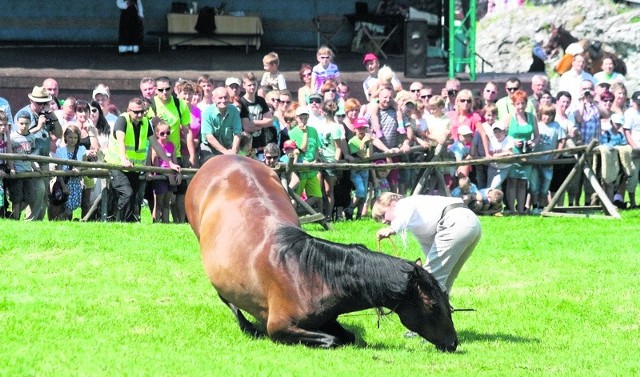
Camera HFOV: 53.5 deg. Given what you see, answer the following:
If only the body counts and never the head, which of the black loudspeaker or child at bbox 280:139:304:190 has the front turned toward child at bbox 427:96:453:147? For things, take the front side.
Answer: the black loudspeaker

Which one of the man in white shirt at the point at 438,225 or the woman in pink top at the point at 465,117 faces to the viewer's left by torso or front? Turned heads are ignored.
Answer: the man in white shirt

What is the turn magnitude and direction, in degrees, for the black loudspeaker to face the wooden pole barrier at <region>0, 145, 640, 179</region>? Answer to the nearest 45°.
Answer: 0° — it already faces it

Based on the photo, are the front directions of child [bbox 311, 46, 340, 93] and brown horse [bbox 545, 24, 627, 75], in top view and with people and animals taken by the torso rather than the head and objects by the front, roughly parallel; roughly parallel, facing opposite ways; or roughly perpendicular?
roughly perpendicular

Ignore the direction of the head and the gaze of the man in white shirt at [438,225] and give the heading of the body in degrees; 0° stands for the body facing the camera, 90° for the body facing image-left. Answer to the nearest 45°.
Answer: approximately 90°

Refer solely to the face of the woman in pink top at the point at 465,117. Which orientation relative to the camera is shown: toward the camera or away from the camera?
toward the camera

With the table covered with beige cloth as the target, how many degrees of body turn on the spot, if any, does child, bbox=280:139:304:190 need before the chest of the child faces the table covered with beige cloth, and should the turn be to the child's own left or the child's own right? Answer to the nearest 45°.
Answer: approximately 180°

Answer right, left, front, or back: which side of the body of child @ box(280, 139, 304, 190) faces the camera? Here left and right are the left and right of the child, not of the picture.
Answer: front

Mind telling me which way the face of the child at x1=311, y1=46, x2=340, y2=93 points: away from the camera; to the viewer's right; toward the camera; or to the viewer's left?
toward the camera

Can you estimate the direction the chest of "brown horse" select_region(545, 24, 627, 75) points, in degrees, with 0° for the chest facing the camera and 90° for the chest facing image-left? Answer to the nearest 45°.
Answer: approximately 90°

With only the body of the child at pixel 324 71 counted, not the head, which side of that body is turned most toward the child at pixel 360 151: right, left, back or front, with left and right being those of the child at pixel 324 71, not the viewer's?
front

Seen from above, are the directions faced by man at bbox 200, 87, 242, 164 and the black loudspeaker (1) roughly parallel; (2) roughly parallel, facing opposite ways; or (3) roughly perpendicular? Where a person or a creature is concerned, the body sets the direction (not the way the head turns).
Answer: roughly parallel

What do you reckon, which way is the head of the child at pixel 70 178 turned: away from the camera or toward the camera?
toward the camera

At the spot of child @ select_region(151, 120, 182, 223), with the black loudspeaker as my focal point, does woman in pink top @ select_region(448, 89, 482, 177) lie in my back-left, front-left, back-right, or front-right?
front-right

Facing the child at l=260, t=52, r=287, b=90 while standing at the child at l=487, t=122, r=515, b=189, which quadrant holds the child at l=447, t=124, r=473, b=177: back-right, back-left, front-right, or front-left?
front-left

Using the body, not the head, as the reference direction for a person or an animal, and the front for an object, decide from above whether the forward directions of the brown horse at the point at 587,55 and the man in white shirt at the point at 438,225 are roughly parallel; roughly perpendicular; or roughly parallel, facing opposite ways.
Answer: roughly parallel

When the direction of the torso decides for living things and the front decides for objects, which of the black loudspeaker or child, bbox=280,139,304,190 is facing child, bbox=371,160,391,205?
the black loudspeaker

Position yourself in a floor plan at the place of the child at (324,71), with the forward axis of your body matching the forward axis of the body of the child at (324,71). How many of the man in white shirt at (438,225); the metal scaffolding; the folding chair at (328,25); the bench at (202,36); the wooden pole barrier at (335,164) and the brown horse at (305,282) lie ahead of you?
3

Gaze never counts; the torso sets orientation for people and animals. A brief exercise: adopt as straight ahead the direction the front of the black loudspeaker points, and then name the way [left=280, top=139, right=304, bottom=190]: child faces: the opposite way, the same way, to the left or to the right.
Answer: the same way

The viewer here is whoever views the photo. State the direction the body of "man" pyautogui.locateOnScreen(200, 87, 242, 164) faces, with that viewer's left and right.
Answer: facing the viewer

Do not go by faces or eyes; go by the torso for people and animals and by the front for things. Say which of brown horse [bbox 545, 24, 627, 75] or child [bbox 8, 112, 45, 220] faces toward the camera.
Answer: the child
